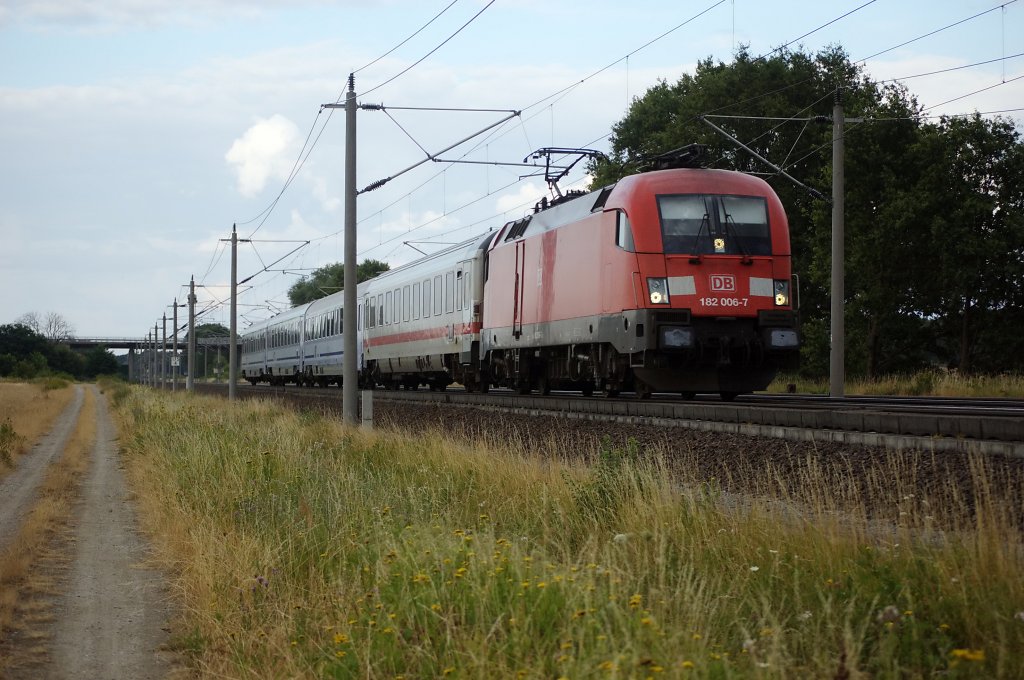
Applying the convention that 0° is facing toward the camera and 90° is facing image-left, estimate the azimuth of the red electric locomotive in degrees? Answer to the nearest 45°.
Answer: approximately 315°

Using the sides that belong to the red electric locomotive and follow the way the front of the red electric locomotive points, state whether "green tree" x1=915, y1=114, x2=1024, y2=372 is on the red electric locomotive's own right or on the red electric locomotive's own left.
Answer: on the red electric locomotive's own left
